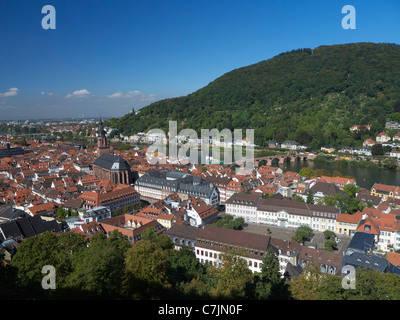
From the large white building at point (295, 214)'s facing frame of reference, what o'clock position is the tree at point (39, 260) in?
The tree is roughly at 1 o'clock from the large white building.

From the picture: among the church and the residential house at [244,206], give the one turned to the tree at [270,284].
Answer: the residential house

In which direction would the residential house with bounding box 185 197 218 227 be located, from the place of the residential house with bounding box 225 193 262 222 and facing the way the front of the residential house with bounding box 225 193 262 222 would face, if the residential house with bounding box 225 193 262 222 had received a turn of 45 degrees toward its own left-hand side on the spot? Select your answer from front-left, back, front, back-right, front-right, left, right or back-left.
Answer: right

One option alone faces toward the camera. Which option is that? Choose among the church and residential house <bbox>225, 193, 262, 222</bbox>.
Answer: the residential house

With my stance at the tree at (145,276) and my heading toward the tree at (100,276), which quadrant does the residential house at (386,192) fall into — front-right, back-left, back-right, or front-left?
back-right

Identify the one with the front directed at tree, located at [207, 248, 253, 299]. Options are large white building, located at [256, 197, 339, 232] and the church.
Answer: the large white building

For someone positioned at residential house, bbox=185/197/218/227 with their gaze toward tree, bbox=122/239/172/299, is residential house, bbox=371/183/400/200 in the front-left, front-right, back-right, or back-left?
back-left

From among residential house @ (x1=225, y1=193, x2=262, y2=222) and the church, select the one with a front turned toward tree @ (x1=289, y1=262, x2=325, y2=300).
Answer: the residential house

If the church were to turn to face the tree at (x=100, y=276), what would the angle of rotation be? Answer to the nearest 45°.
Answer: approximately 135° to its left

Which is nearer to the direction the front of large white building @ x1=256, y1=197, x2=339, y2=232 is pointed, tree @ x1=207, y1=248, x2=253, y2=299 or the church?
the tree

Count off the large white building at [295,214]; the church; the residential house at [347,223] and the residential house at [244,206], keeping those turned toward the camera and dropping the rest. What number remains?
3

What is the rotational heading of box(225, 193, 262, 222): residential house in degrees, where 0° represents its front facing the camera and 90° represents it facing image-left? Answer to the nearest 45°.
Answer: approximately 0°

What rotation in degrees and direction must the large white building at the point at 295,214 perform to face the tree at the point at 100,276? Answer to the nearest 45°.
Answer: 0° — it already faces it

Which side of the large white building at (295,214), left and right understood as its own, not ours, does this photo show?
front

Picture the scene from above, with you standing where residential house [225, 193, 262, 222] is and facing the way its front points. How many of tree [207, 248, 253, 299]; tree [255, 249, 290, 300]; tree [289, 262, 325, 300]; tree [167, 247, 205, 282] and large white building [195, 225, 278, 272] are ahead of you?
5

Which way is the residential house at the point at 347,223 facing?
toward the camera

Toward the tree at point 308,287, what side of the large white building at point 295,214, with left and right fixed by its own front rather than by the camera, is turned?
front

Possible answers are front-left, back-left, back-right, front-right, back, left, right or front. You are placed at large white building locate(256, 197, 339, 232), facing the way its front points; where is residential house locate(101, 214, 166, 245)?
front-right
